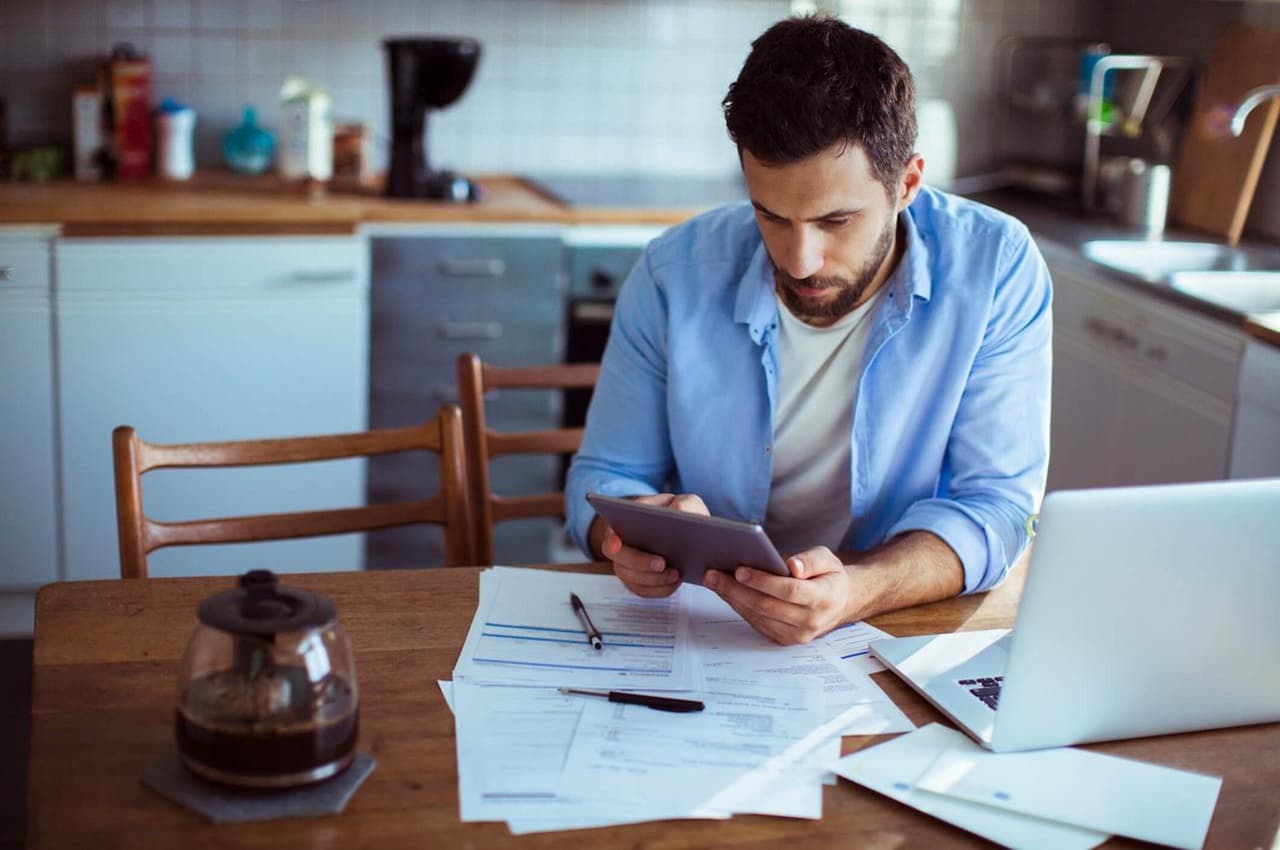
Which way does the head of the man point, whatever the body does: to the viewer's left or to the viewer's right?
to the viewer's left

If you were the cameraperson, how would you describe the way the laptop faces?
facing away from the viewer and to the left of the viewer

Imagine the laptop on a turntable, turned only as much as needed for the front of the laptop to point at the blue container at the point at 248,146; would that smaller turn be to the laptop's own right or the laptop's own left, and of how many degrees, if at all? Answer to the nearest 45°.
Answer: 0° — it already faces it

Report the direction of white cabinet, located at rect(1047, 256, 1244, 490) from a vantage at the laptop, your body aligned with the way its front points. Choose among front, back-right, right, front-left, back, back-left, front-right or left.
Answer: front-right

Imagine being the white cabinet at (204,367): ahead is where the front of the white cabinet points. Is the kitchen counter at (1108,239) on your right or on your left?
on your left
